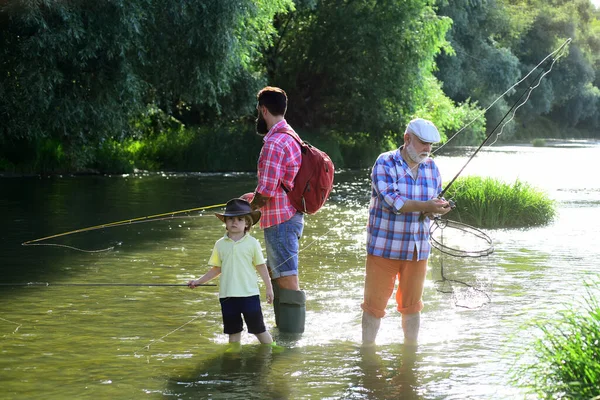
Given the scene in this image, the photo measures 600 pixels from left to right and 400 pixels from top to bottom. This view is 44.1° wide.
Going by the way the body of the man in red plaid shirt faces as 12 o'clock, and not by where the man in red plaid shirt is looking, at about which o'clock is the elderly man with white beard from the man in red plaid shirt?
The elderly man with white beard is roughly at 7 o'clock from the man in red plaid shirt.

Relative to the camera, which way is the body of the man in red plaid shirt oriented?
to the viewer's left

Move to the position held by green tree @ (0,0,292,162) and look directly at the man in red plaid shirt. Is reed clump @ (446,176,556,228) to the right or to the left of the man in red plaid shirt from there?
left

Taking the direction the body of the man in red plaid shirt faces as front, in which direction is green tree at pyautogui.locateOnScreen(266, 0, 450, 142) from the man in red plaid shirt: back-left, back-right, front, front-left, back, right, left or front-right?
right

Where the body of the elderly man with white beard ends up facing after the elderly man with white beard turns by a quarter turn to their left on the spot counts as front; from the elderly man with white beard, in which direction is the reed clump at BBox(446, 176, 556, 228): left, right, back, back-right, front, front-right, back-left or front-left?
front-left

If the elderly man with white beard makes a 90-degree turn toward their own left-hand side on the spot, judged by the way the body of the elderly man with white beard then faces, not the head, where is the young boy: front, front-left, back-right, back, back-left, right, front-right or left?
back-left

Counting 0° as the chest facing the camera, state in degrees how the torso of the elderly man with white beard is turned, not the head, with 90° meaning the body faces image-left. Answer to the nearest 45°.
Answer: approximately 315°

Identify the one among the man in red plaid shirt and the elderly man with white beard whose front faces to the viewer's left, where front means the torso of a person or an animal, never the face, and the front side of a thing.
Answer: the man in red plaid shirt

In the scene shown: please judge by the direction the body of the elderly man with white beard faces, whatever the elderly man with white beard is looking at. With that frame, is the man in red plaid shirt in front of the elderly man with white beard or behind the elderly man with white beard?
behind
